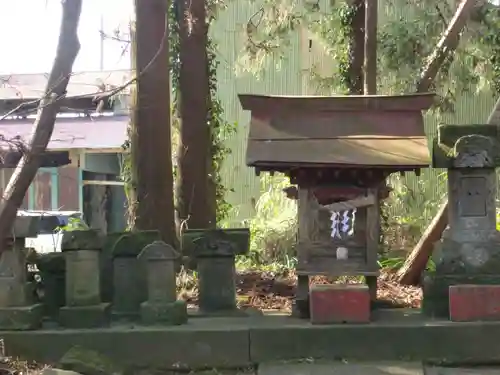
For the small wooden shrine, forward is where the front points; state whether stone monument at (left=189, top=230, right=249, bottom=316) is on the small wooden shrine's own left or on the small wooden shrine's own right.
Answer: on the small wooden shrine's own right

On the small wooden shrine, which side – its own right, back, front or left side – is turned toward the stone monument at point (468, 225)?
left

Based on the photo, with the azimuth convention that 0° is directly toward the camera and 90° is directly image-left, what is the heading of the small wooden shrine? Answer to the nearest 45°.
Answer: approximately 0°

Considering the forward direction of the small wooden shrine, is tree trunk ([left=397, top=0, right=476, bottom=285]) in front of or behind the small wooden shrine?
behind

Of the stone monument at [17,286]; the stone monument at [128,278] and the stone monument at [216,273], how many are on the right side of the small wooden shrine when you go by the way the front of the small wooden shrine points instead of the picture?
3

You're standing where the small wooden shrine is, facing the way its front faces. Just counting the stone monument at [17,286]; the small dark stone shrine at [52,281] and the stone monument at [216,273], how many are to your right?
3

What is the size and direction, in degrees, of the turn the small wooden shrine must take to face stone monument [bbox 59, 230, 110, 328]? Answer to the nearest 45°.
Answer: approximately 90° to its right

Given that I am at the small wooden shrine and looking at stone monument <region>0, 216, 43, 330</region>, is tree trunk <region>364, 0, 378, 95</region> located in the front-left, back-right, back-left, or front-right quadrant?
back-right

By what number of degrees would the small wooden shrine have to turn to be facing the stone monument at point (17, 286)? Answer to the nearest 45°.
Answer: approximately 90° to its right

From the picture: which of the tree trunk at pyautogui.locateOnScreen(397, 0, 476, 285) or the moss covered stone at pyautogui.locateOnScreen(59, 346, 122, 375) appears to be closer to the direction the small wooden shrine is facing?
the moss covered stone

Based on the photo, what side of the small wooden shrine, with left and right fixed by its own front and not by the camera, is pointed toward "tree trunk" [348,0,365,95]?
back

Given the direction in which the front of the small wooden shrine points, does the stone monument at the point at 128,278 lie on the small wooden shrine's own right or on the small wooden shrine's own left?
on the small wooden shrine's own right

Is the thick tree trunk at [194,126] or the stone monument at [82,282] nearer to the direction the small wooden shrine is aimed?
the stone monument
